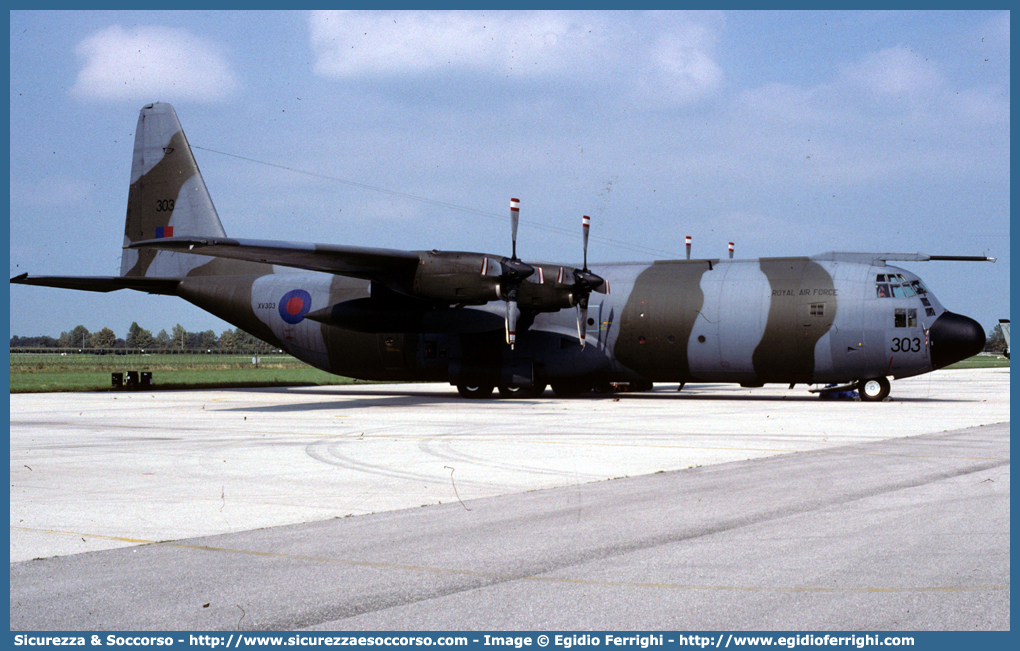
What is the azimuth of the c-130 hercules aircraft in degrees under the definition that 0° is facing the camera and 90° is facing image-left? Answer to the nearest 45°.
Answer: approximately 315°
